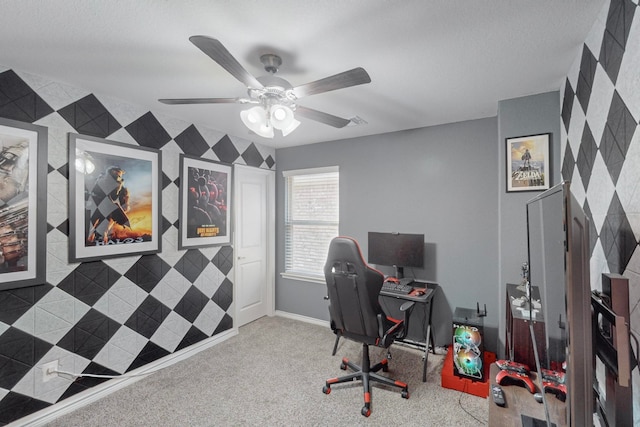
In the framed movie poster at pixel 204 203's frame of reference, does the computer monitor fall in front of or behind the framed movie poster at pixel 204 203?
in front

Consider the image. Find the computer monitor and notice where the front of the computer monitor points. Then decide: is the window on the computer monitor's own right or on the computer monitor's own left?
on the computer monitor's own right

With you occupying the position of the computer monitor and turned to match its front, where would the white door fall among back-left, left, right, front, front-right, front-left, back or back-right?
right

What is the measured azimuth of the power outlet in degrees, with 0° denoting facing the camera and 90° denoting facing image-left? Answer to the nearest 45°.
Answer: approximately 315°

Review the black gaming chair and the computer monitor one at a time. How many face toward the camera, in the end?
1

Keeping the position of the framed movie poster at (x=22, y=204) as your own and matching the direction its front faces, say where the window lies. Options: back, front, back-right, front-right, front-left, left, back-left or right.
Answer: front-left

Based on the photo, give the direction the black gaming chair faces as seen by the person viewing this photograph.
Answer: facing away from the viewer and to the right of the viewer

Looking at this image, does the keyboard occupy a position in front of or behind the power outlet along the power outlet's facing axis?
in front

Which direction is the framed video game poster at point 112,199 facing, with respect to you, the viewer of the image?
facing the viewer and to the right of the viewer

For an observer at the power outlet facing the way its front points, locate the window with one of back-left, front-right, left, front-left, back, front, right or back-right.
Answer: front-left
